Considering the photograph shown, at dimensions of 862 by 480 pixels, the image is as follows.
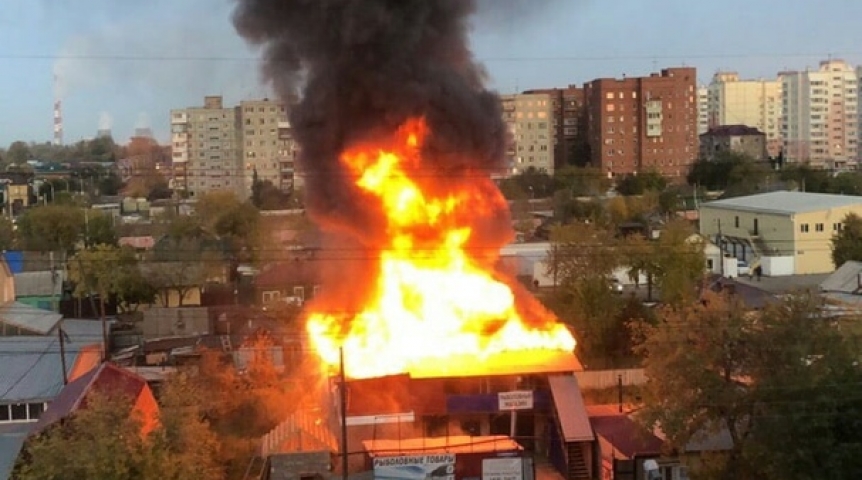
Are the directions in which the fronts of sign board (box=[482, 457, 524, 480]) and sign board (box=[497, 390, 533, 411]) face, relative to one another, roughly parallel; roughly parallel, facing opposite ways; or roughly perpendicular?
roughly parallel

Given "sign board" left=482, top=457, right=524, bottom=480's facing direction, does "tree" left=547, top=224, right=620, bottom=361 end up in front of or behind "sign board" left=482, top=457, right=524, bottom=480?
behind

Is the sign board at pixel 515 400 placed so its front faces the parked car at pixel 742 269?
no

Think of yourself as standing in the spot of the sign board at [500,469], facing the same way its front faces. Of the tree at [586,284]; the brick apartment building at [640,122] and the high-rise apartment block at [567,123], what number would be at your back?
3

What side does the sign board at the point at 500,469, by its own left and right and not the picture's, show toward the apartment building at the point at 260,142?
back

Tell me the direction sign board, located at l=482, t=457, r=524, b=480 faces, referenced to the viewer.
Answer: facing the viewer

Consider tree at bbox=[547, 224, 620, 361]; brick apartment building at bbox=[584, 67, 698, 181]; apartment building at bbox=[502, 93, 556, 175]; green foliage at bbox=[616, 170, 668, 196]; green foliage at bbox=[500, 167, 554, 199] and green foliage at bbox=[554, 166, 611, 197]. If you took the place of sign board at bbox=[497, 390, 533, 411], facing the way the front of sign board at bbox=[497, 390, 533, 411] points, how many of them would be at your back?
6

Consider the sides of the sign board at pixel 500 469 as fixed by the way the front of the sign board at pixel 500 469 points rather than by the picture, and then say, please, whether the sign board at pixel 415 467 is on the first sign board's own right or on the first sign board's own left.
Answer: on the first sign board's own right

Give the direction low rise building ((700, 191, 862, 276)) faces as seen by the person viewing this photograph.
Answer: facing the viewer and to the left of the viewer

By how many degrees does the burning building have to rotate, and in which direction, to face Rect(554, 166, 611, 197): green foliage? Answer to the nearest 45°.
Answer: approximately 180°

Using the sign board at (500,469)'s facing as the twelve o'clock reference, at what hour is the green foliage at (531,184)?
The green foliage is roughly at 6 o'clock from the sign board.

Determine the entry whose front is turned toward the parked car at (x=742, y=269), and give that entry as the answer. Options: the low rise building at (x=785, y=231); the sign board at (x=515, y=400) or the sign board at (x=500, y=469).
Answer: the low rise building

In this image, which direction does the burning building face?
toward the camera

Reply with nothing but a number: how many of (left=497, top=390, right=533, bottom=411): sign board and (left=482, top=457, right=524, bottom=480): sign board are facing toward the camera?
2

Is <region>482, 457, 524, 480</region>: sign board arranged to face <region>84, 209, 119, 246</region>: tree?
no

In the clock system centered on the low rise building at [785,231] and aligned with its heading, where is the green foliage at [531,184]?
The green foliage is roughly at 3 o'clock from the low rise building.

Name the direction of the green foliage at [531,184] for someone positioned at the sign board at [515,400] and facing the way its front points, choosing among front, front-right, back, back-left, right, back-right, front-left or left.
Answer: back

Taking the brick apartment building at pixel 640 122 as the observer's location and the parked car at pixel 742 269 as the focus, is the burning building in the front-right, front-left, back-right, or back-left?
front-right

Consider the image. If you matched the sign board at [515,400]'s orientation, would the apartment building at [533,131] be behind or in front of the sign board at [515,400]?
behind

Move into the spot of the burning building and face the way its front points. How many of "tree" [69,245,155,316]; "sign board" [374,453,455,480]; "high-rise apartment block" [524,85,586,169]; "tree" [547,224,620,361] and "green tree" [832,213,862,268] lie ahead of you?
1
